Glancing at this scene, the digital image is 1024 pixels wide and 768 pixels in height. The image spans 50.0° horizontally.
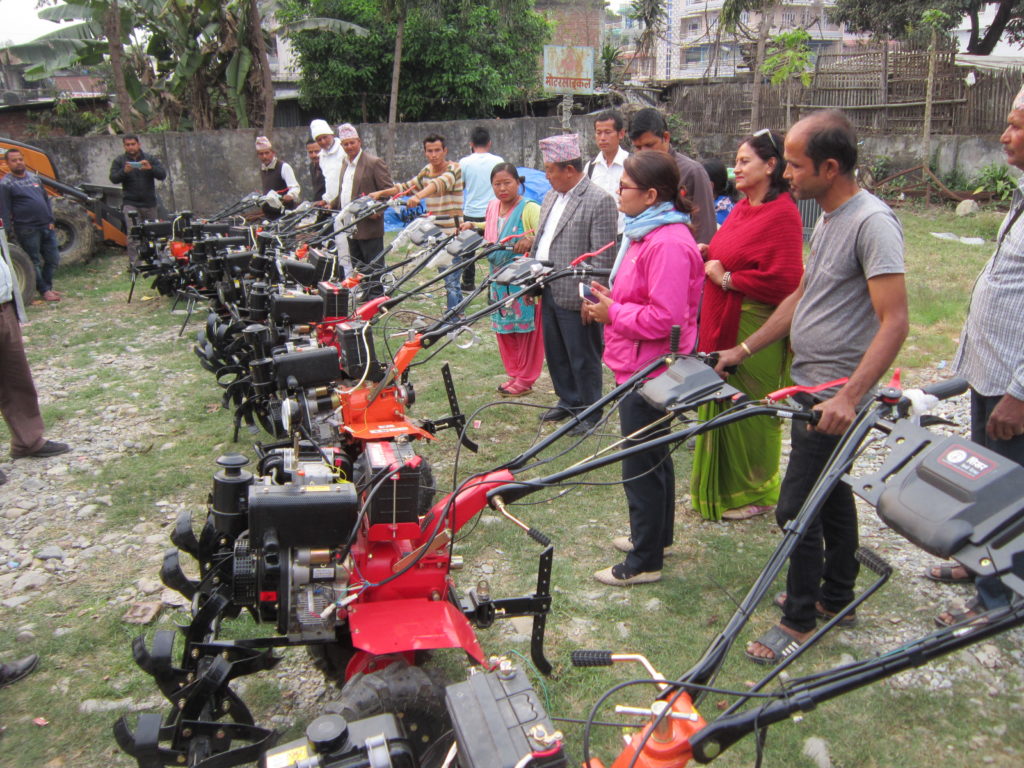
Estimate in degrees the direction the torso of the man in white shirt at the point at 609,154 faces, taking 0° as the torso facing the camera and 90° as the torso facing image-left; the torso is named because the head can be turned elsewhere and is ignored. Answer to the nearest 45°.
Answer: approximately 45°

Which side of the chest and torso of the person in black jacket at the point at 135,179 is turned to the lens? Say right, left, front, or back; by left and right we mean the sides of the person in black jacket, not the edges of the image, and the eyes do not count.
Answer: front

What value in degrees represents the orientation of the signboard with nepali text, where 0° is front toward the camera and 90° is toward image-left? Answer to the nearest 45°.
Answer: approximately 0°

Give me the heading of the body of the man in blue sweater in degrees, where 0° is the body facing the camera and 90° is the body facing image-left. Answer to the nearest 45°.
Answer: approximately 315°

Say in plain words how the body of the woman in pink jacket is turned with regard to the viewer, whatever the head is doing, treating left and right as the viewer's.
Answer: facing to the left of the viewer

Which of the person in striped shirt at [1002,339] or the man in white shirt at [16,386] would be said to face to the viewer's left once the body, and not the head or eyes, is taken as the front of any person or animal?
the person in striped shirt

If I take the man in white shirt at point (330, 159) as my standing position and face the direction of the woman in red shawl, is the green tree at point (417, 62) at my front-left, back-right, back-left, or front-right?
back-left

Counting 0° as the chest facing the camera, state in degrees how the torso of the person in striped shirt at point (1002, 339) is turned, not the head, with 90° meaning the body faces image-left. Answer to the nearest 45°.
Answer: approximately 90°

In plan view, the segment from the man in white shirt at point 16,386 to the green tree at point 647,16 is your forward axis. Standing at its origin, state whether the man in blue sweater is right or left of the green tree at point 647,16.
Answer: left

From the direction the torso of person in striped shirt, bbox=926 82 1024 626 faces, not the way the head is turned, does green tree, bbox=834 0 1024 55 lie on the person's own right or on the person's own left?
on the person's own right

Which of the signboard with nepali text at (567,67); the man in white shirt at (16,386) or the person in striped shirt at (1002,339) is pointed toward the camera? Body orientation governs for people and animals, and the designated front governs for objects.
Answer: the signboard with nepali text

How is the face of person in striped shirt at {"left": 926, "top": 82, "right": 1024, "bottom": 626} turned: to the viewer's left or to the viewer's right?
to the viewer's left

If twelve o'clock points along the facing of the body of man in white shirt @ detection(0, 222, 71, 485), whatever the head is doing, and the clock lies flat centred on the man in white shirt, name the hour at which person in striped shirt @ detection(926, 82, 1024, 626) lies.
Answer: The person in striped shirt is roughly at 2 o'clock from the man in white shirt.

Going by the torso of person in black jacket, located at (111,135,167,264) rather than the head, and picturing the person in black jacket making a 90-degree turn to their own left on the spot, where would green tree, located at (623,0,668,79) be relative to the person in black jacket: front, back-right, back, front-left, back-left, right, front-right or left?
front-left
